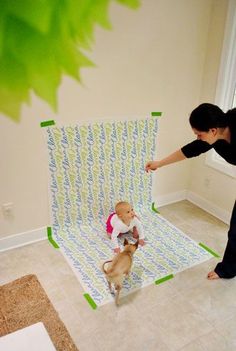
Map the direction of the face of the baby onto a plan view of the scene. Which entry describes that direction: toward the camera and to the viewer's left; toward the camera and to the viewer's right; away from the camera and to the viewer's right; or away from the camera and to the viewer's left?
toward the camera and to the viewer's right

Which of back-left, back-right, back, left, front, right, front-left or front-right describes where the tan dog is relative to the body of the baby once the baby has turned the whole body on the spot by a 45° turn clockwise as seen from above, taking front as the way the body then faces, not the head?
front

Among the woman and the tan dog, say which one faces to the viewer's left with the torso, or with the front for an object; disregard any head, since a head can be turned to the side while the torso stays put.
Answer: the woman

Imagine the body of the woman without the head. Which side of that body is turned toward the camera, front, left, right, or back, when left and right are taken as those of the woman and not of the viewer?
left

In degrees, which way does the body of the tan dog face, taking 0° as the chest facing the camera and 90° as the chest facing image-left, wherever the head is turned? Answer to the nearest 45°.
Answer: approximately 225°

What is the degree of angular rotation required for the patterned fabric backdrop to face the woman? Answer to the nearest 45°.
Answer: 0° — it already faces them

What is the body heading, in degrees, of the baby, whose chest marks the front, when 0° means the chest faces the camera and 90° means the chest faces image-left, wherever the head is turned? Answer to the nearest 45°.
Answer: approximately 315°

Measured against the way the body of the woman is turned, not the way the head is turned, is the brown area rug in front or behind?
in front

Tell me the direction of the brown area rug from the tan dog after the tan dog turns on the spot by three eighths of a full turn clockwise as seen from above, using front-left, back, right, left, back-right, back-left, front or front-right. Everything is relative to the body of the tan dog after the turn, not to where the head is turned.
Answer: right

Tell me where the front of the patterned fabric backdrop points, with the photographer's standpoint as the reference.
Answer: facing the viewer and to the right of the viewer
